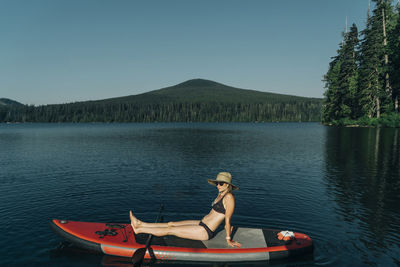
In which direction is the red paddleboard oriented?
to the viewer's left

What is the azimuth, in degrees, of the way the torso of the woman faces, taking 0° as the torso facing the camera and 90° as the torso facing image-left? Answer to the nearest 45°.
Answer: approximately 90°

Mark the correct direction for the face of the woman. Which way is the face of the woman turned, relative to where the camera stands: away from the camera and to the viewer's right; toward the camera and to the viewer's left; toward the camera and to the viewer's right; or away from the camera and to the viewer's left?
toward the camera and to the viewer's left
